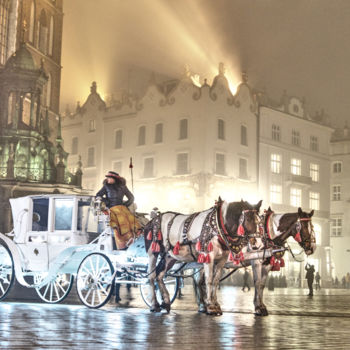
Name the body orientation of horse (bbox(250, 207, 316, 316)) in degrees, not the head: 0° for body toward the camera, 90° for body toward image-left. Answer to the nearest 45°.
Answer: approximately 270°

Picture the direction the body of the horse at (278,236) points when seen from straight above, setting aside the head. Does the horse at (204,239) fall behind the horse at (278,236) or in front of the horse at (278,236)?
behind

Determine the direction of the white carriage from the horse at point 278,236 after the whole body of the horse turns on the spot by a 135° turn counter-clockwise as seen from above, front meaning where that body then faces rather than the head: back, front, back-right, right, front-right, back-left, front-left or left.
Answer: front-left
